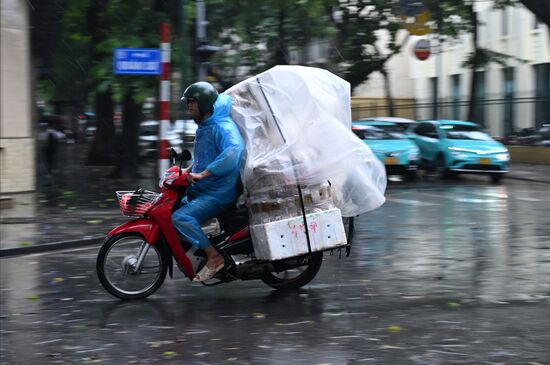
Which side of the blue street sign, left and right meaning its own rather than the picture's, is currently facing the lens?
front

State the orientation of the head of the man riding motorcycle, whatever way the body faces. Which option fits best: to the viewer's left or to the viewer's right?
to the viewer's left

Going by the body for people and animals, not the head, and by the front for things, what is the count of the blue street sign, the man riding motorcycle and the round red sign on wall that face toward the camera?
2

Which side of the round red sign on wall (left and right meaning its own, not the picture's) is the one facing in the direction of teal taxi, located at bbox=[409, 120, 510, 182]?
front

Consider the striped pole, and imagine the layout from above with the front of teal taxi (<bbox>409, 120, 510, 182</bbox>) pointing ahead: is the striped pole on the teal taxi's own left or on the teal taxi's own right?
on the teal taxi's own right

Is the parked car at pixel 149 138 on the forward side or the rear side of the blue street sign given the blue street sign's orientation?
on the rear side

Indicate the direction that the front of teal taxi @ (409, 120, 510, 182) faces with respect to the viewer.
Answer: facing the viewer and to the right of the viewer

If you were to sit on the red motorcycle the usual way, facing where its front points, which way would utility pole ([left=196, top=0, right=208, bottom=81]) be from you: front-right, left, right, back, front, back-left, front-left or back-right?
right

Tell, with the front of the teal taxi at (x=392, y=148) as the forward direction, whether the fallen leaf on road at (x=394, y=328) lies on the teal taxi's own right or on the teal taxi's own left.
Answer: on the teal taxi's own right

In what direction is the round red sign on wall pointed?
toward the camera

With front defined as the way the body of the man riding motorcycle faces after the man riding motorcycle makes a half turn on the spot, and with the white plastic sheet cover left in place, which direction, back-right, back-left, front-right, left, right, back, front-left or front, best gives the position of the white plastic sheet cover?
front

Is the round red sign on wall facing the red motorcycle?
yes

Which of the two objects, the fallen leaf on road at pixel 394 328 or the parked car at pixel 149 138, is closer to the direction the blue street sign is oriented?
the fallen leaf on road

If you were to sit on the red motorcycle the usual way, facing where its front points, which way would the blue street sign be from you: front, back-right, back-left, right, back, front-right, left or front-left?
right

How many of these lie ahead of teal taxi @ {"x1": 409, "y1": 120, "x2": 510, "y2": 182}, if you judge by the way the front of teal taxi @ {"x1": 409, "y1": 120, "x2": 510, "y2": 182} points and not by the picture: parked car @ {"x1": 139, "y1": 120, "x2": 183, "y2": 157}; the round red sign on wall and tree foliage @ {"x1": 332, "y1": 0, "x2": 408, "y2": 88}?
0

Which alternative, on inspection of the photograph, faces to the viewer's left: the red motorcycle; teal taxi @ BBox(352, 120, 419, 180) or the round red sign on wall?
the red motorcycle

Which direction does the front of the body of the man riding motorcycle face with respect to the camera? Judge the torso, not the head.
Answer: to the viewer's left
